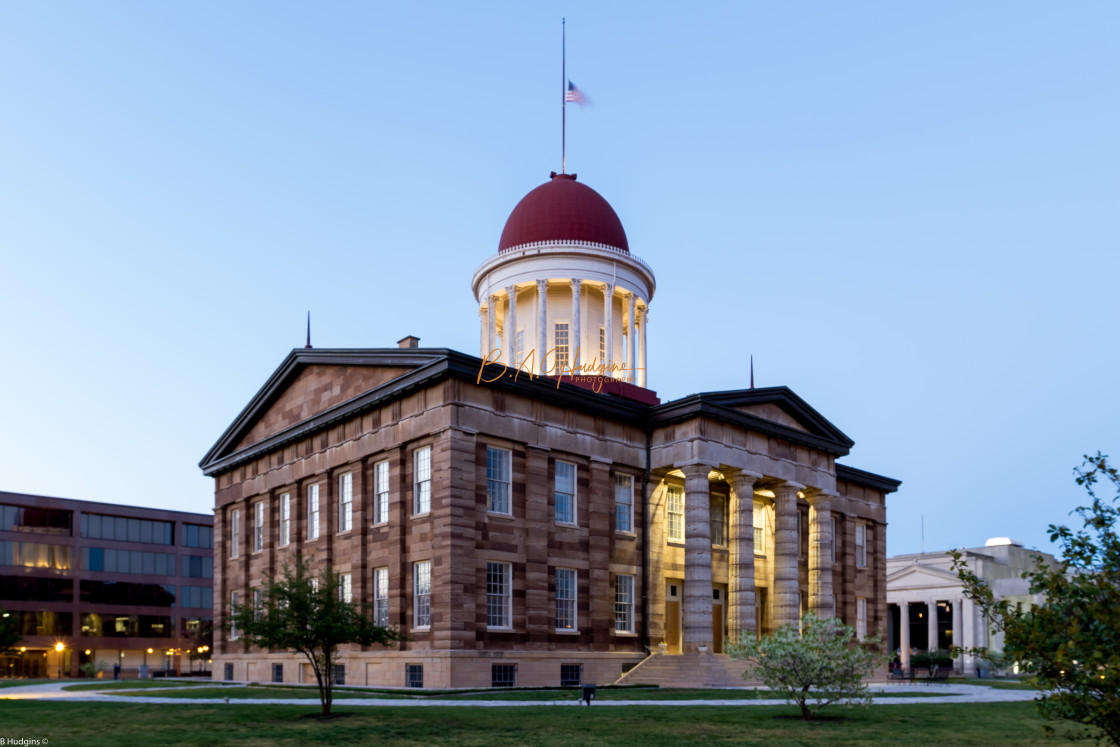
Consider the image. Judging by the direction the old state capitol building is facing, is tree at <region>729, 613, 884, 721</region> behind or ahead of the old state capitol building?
ahead

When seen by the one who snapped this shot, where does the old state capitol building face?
facing the viewer and to the right of the viewer

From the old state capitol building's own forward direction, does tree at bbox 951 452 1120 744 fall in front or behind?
in front

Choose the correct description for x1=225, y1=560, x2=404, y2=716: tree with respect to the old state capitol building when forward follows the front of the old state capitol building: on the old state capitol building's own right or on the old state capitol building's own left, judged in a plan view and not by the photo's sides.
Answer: on the old state capitol building's own right
